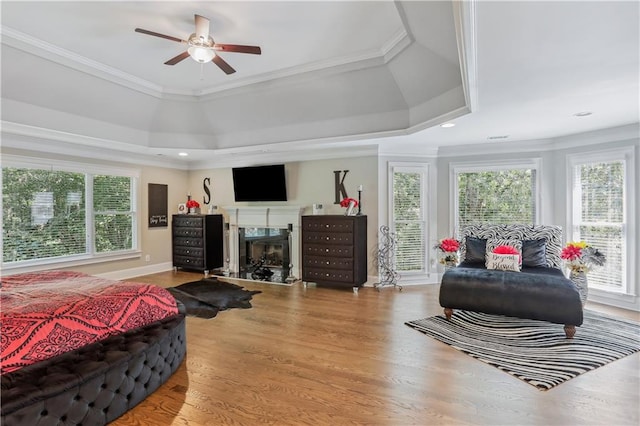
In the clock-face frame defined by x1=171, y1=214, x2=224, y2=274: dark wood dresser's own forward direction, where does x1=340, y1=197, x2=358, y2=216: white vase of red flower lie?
The white vase of red flower is roughly at 9 o'clock from the dark wood dresser.

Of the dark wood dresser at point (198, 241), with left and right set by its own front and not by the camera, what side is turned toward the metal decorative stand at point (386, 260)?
left

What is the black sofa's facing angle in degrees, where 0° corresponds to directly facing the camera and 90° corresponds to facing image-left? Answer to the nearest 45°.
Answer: approximately 0°

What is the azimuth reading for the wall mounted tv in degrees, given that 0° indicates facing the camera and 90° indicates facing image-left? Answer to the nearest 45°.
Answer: approximately 45°

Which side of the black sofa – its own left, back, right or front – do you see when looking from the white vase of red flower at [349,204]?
right

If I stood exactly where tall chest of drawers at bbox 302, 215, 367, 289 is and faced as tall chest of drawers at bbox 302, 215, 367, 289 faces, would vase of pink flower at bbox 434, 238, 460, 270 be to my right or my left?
on my left
